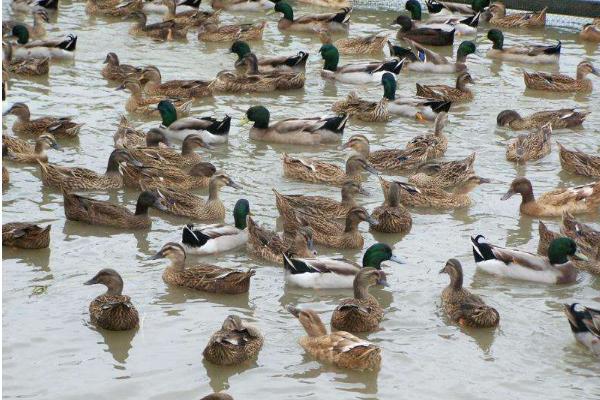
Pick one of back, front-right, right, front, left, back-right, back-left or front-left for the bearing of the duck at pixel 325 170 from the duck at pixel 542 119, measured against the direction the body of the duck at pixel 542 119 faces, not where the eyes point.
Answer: front-left

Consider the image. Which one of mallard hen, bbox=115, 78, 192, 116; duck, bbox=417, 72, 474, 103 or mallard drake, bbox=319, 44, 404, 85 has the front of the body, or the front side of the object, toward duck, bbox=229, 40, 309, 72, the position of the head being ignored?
mallard drake, bbox=319, 44, 404, 85

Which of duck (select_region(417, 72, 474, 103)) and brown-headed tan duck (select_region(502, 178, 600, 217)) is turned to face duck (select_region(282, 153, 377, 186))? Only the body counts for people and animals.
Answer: the brown-headed tan duck

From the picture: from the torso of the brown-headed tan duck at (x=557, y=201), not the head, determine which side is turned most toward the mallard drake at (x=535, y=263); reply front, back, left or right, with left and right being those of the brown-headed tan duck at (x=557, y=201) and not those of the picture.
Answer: left

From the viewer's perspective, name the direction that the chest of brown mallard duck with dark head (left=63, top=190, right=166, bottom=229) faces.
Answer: to the viewer's right

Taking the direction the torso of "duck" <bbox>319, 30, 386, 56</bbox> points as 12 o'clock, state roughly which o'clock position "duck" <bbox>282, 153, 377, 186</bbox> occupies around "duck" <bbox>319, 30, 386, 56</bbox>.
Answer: "duck" <bbox>282, 153, 377, 186</bbox> is roughly at 9 o'clock from "duck" <bbox>319, 30, 386, 56</bbox>.

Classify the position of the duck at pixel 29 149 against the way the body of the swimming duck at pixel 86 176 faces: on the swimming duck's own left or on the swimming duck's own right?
on the swimming duck's own left

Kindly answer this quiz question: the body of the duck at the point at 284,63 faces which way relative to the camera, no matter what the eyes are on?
to the viewer's left

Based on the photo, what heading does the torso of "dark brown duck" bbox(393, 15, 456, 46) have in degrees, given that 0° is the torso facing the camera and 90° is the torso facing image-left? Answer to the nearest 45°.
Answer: approximately 90°

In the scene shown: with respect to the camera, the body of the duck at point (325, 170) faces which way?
to the viewer's right

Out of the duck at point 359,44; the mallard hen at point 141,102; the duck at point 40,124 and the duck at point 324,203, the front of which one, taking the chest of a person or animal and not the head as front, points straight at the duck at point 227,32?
the duck at point 359,44

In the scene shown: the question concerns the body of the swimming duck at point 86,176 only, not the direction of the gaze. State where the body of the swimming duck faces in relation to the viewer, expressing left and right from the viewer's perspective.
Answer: facing to the right of the viewer

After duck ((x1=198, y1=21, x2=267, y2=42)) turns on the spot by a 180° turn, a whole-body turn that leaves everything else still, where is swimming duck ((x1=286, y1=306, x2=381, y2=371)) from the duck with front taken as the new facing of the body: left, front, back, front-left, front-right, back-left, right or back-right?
right

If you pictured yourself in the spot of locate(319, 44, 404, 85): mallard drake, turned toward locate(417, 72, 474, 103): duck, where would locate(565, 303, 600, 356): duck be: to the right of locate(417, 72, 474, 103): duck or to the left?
right

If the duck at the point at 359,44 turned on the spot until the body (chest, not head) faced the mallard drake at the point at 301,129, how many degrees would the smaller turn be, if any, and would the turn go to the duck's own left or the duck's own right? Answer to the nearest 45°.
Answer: approximately 90° to the duck's own left
